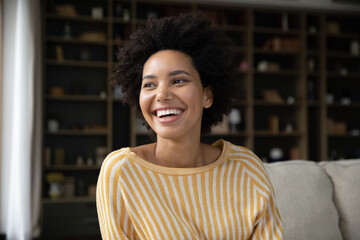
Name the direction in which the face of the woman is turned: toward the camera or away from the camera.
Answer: toward the camera

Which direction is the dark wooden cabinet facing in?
toward the camera

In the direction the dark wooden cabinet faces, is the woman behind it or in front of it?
in front

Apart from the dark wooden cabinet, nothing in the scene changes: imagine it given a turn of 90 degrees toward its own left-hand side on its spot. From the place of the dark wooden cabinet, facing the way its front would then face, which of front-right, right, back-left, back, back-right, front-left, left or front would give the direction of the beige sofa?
right
